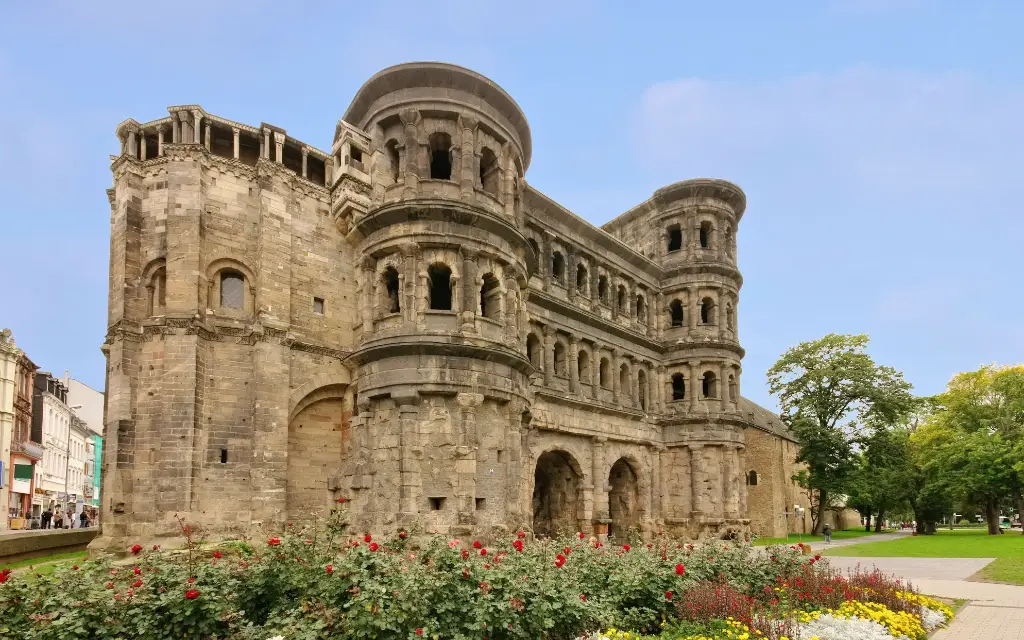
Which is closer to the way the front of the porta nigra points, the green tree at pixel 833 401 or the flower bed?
the flower bed

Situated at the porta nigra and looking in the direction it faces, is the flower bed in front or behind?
in front

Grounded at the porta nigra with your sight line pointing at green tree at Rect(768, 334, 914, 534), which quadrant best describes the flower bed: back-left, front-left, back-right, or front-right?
back-right
